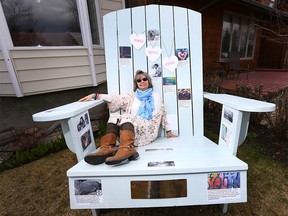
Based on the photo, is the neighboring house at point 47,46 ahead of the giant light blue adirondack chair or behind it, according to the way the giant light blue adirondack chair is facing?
behind

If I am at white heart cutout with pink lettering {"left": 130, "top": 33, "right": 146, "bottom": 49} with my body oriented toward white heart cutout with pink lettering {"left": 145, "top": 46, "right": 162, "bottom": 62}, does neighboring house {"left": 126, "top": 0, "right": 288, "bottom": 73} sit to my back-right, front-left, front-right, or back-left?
front-left

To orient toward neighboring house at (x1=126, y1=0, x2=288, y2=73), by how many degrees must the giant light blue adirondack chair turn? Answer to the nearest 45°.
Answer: approximately 135° to its left

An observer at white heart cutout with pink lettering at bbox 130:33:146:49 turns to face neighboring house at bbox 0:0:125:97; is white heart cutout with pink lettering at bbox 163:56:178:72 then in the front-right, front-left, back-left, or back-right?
back-right

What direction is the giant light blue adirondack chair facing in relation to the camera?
toward the camera

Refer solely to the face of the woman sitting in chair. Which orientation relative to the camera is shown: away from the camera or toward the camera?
toward the camera
